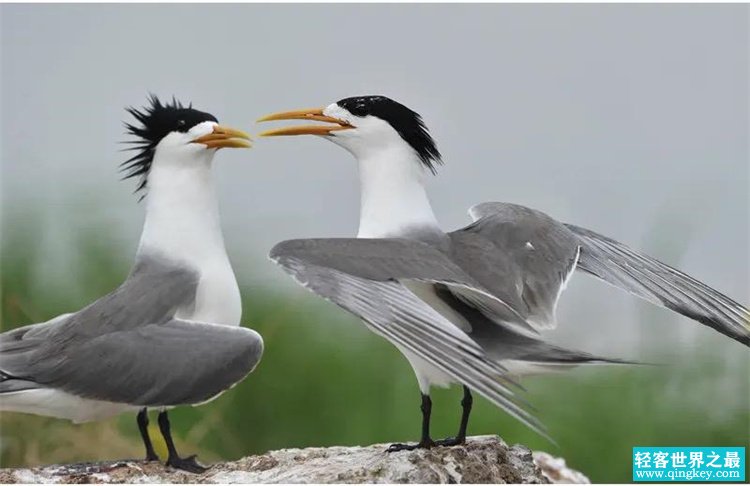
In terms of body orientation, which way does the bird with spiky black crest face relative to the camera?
to the viewer's right

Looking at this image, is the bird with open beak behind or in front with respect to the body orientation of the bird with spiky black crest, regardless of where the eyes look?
in front
